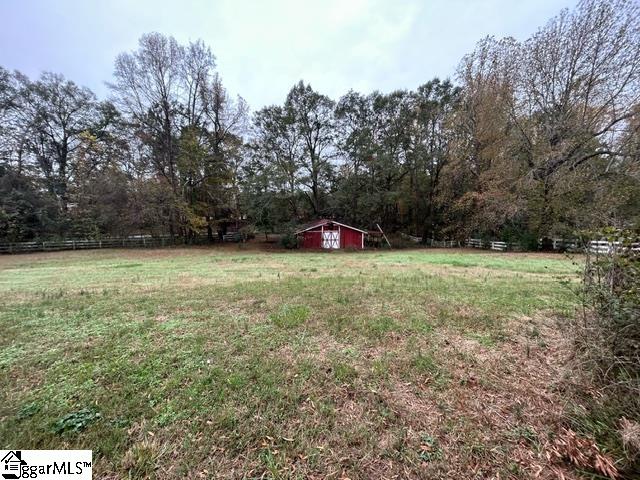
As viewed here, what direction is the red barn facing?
toward the camera

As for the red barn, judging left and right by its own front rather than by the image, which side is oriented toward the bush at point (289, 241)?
right

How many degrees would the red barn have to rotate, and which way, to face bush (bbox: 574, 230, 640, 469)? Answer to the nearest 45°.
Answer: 0° — it already faces it
